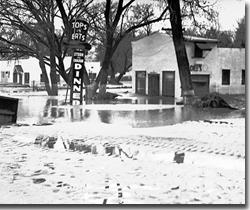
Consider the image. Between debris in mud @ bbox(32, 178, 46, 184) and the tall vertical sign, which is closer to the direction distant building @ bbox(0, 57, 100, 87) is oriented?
the debris in mud

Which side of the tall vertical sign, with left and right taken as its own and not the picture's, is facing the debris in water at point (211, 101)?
left

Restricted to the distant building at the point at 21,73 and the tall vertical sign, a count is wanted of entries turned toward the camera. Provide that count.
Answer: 2

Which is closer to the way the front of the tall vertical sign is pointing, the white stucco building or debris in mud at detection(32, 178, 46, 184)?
the debris in mud

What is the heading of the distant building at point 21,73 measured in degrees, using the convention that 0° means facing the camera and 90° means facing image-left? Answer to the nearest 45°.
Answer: approximately 0°

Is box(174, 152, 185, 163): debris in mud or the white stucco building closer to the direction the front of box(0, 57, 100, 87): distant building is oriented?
the debris in mud

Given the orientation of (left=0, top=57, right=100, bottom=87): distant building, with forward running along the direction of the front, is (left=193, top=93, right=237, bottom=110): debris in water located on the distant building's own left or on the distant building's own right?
on the distant building's own left
